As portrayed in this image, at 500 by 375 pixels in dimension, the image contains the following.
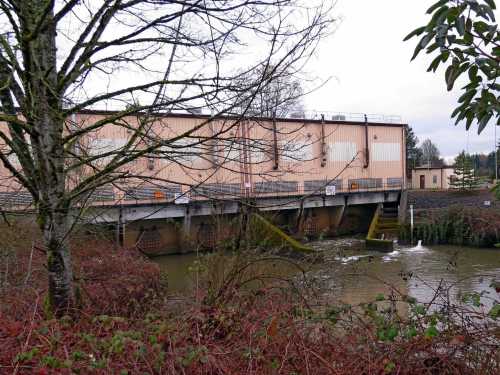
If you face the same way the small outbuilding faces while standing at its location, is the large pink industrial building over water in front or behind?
in front

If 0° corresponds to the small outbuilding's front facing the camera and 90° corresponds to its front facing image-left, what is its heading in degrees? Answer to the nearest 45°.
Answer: approximately 0°
